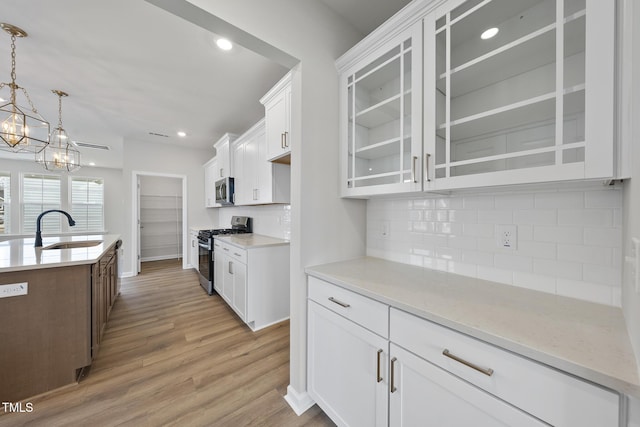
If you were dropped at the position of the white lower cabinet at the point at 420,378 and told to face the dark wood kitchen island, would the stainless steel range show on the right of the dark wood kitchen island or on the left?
right

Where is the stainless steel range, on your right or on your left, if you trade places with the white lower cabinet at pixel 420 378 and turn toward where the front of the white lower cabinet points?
on your right

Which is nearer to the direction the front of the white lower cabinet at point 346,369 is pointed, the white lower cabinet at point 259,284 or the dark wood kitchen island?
the dark wood kitchen island

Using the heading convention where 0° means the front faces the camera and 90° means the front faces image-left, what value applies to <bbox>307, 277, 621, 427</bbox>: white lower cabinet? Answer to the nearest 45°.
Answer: approximately 45°

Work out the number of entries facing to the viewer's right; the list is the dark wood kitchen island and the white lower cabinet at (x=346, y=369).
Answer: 1

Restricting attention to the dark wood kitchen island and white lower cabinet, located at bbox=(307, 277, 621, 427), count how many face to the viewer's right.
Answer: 1

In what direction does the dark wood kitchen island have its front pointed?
to the viewer's right

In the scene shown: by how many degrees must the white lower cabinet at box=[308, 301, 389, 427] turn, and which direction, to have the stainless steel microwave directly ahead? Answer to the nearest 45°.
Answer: approximately 90° to its right

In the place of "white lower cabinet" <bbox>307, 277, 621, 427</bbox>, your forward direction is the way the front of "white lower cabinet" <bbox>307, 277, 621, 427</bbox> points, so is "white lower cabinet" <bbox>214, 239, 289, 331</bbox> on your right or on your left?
on your right

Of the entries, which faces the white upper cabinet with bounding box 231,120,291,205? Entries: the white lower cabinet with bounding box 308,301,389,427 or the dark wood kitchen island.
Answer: the dark wood kitchen island
